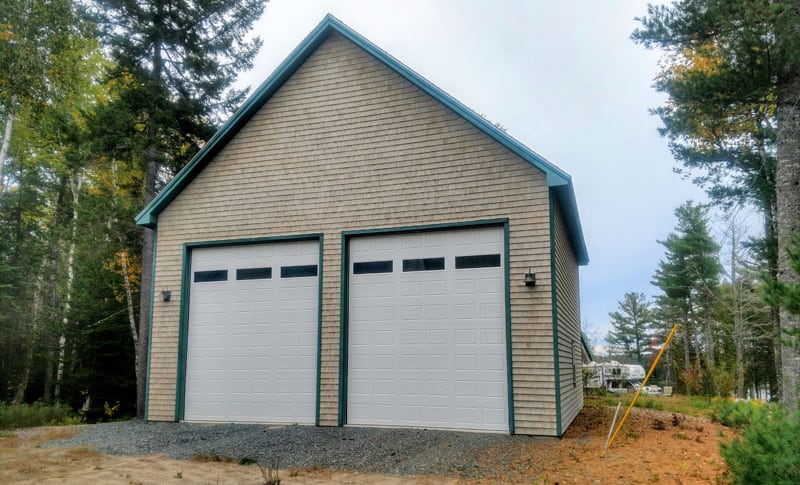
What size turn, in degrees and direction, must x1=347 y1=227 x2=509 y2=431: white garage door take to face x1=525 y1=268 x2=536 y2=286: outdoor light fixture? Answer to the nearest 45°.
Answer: approximately 45° to its left

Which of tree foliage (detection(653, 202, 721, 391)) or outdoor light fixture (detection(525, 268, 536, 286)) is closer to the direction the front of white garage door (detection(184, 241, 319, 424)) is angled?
the outdoor light fixture

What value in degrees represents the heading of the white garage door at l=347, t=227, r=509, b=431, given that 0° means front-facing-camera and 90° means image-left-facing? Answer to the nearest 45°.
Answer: approximately 0°

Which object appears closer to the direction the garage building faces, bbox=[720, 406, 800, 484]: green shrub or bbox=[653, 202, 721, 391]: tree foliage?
the green shrub

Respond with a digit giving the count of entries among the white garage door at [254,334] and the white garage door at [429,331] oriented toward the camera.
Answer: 2

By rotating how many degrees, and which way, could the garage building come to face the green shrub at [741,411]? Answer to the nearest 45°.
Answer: approximately 45° to its left

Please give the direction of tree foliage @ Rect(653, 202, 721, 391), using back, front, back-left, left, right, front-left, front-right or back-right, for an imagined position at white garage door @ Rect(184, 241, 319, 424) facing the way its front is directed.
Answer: back-left

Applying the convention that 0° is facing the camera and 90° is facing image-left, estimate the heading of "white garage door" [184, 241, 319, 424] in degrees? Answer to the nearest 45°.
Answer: approximately 0°
